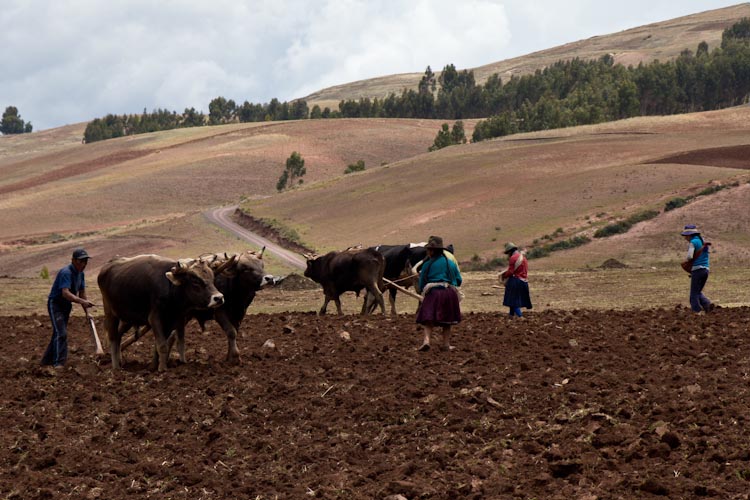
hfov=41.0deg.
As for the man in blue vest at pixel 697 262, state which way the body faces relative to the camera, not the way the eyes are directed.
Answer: to the viewer's left

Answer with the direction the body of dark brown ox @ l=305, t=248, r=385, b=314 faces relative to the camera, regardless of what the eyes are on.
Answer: to the viewer's left

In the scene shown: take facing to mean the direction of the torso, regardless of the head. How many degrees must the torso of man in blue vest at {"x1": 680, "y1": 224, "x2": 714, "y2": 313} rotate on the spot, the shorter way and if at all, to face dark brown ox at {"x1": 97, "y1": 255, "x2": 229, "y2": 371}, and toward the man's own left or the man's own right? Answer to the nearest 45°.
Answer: approximately 45° to the man's own left

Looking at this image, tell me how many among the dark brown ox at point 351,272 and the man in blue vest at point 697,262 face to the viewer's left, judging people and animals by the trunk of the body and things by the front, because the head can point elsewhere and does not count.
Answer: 2

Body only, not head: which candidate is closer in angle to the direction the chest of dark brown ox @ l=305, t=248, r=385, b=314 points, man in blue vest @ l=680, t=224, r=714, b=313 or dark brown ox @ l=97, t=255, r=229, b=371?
the dark brown ox

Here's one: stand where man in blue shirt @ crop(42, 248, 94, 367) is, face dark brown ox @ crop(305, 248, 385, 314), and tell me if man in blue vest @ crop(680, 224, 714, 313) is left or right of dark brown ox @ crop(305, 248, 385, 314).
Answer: right

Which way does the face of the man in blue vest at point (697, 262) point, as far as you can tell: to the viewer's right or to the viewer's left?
to the viewer's left

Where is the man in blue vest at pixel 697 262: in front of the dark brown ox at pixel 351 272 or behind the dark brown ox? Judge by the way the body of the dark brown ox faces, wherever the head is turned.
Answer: behind

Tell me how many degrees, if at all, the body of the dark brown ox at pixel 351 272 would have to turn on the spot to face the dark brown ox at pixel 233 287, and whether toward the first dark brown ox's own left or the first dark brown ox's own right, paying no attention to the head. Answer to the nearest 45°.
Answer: approximately 90° to the first dark brown ox's own left
